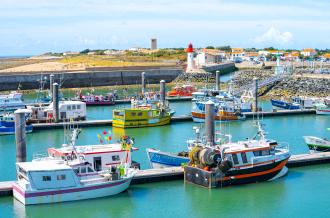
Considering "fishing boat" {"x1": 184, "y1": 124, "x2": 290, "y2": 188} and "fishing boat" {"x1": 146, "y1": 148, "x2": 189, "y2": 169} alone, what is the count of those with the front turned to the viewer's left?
1

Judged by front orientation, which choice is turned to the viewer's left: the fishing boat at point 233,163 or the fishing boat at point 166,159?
the fishing boat at point 166,159

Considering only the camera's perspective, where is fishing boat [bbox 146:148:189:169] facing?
facing to the left of the viewer

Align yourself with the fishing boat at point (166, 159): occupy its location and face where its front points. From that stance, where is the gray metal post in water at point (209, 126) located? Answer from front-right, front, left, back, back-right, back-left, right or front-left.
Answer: back

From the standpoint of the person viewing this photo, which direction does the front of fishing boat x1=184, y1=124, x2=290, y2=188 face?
facing away from the viewer and to the right of the viewer

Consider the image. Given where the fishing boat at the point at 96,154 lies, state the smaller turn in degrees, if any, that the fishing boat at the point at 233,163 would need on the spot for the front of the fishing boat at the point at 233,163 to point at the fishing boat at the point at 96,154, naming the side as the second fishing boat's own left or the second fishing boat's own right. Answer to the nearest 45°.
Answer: approximately 135° to the second fishing boat's own left
